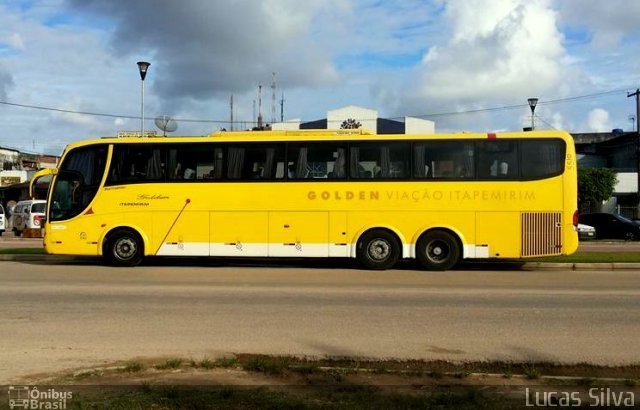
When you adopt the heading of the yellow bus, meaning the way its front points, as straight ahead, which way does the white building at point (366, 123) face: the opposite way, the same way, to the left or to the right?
to the left

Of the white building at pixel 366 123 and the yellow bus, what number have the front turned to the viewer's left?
1

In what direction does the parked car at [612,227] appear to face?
to the viewer's right

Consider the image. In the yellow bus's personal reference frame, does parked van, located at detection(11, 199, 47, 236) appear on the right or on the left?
on its right

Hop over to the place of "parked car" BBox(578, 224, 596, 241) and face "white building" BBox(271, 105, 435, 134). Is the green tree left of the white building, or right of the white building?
right

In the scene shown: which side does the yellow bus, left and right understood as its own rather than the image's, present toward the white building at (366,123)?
right

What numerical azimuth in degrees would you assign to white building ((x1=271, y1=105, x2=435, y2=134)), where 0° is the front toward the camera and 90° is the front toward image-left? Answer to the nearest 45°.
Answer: approximately 0°

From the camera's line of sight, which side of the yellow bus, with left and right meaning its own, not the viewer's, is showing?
left

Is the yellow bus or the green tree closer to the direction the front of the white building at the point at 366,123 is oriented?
the yellow bus

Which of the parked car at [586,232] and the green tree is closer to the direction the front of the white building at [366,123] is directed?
the parked car

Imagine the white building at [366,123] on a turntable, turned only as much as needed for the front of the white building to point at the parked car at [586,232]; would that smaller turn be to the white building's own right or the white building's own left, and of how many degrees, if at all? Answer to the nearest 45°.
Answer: approximately 45° to the white building's own left

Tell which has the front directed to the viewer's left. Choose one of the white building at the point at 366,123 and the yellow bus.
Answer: the yellow bus
